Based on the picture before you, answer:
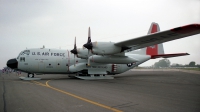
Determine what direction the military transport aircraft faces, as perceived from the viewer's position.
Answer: facing the viewer and to the left of the viewer
